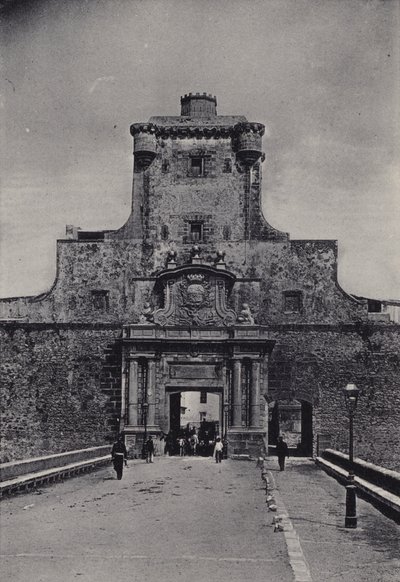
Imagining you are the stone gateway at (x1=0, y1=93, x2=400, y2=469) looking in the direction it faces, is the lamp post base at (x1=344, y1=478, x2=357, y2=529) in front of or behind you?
in front

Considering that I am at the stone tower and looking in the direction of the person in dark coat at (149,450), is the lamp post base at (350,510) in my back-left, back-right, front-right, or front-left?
front-left

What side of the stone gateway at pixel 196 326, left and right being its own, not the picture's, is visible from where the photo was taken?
front

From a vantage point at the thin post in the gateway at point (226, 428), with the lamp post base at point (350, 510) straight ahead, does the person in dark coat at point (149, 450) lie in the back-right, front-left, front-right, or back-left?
front-right

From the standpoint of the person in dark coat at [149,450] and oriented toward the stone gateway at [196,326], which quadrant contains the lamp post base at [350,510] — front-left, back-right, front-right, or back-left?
back-right

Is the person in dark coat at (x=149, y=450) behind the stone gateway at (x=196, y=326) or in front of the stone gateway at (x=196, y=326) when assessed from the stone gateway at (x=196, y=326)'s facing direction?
in front
